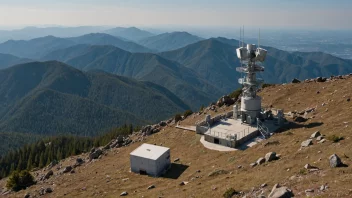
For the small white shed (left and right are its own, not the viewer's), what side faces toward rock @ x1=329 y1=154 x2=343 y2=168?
left

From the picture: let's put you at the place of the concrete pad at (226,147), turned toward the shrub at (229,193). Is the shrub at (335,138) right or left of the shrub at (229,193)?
left

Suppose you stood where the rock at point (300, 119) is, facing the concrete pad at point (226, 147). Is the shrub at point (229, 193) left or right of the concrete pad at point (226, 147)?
left

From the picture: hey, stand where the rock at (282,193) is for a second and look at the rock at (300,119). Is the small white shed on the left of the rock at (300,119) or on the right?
left

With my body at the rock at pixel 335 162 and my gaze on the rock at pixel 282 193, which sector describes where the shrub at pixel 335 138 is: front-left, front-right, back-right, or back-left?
back-right

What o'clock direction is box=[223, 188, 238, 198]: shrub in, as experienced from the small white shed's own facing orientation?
The shrub is roughly at 10 o'clock from the small white shed.

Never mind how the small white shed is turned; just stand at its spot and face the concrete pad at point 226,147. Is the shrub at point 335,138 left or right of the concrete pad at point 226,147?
right

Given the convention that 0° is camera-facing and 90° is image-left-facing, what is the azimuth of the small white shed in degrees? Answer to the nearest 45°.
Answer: approximately 45°

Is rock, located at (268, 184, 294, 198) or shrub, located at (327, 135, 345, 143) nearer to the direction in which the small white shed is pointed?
the rock

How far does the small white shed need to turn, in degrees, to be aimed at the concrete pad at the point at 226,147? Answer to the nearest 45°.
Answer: approximately 135° to its left

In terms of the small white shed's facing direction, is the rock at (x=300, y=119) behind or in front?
behind

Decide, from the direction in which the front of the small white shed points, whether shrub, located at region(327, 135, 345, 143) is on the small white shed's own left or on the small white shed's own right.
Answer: on the small white shed's own left
